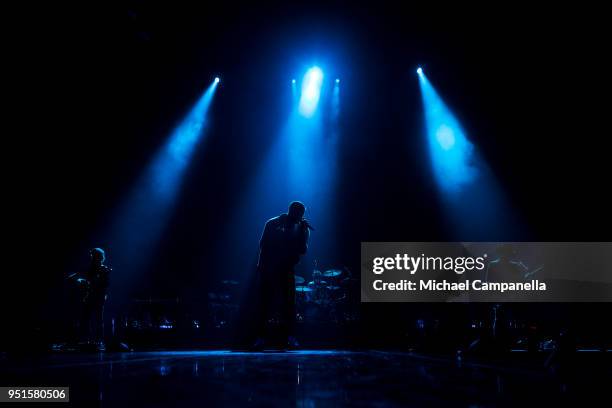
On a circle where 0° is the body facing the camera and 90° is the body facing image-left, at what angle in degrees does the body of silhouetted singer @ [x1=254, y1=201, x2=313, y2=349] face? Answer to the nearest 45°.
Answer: approximately 315°

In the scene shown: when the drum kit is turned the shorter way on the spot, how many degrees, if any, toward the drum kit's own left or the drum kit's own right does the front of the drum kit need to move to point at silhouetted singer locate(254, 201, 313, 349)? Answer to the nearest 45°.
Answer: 0° — it already faces them

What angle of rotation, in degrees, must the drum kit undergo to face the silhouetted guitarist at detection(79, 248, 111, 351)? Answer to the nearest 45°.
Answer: approximately 45° to its right

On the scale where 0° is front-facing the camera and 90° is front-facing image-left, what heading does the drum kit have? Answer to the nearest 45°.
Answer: approximately 0°

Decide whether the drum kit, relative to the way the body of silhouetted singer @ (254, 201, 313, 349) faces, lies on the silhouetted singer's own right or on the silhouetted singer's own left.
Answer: on the silhouetted singer's own left
